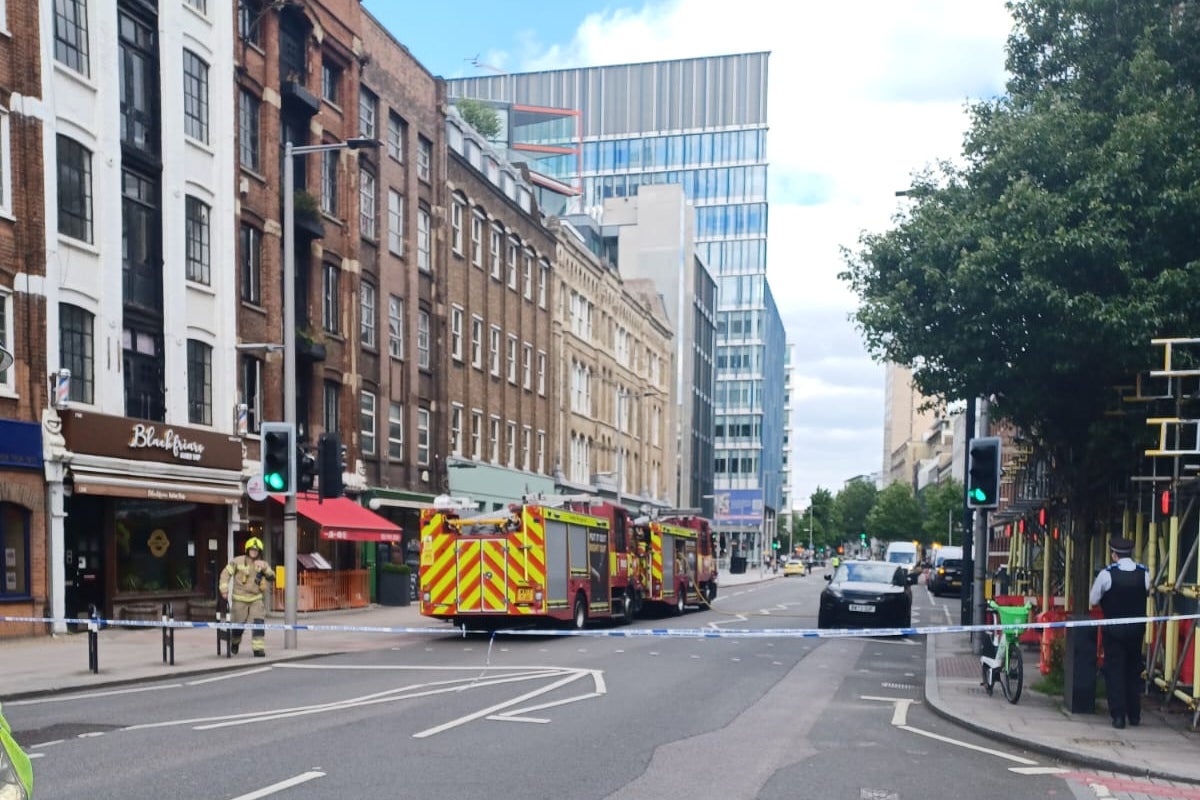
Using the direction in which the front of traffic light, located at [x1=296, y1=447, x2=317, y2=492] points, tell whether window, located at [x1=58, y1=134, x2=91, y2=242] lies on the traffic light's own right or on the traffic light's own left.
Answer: on the traffic light's own left

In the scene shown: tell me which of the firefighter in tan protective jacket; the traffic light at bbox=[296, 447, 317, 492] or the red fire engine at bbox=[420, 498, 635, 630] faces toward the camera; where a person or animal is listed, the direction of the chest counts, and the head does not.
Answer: the firefighter in tan protective jacket

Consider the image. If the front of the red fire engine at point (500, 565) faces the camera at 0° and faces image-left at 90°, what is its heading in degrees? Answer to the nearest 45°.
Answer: approximately 225°

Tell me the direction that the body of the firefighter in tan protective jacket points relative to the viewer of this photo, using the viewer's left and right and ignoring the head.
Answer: facing the viewer

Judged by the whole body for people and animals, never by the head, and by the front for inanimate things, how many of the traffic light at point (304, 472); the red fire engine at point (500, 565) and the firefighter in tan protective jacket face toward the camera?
1

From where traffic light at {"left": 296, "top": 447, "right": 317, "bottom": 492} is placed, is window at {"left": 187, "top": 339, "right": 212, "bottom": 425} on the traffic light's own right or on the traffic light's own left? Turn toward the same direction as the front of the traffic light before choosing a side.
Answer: on the traffic light's own left

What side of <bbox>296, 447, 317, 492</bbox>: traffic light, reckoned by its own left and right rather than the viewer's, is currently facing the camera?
right

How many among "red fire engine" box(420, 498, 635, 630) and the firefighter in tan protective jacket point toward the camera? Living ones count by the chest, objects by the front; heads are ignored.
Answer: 1
